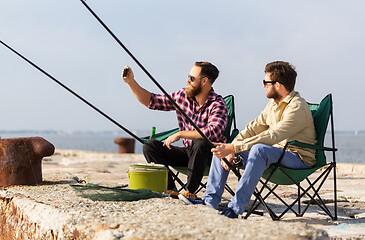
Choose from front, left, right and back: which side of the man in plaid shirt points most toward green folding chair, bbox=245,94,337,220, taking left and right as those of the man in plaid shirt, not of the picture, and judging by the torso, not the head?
left

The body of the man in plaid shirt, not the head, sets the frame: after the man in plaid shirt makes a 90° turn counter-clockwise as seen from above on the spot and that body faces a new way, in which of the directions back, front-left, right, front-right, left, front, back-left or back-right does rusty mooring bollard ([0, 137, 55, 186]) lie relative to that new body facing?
back-right

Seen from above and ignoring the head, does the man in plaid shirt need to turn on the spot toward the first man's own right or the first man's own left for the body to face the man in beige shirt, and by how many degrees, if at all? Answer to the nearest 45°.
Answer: approximately 90° to the first man's own left

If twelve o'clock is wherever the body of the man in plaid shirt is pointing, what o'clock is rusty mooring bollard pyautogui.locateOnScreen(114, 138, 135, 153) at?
The rusty mooring bollard is roughly at 4 o'clock from the man in plaid shirt.

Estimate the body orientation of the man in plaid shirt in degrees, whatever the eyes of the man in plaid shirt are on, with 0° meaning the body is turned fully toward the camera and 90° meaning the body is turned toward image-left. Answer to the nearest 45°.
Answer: approximately 45°

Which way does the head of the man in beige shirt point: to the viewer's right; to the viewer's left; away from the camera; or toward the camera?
to the viewer's left

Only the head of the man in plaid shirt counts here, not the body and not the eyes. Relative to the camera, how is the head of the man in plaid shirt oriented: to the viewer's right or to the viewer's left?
to the viewer's left

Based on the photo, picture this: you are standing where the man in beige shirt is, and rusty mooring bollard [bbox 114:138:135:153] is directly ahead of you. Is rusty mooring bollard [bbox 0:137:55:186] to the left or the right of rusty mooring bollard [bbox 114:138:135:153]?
left
